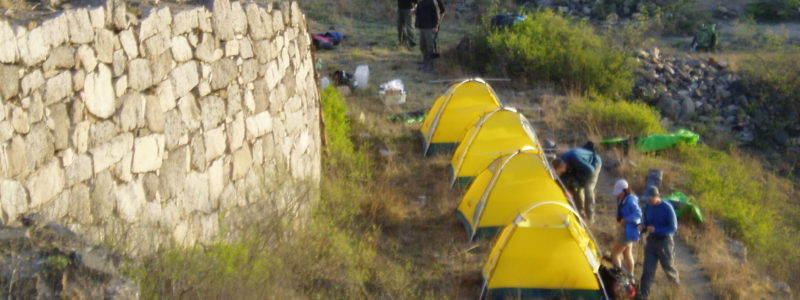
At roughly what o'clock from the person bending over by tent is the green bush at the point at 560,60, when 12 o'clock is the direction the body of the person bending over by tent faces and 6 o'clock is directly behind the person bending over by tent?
The green bush is roughly at 3 o'clock from the person bending over by tent.

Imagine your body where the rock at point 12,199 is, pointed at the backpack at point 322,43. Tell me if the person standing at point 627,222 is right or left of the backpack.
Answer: right

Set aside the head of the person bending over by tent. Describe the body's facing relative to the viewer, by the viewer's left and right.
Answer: facing to the left of the viewer

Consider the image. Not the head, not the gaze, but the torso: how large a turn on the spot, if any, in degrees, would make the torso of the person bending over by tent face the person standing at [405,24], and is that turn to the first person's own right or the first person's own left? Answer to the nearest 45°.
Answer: approximately 45° to the first person's own right

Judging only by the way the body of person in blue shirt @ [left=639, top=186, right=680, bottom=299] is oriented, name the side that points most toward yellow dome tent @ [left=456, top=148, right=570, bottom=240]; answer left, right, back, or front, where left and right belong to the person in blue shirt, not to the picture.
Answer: right

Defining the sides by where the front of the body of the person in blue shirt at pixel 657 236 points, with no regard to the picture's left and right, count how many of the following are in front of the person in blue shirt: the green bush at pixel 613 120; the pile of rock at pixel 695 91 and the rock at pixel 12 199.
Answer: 1

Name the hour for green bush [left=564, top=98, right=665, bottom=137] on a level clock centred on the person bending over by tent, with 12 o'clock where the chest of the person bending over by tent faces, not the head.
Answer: The green bush is roughly at 3 o'clock from the person bending over by tent.

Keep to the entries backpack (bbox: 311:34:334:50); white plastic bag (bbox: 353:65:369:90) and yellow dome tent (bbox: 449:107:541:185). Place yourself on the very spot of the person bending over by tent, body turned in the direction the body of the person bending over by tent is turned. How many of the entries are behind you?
0

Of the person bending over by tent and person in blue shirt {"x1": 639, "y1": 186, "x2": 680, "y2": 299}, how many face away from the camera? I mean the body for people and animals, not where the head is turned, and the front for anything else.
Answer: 0

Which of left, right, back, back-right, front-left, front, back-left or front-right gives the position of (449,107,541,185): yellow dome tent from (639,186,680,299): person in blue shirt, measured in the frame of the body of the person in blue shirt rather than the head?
right

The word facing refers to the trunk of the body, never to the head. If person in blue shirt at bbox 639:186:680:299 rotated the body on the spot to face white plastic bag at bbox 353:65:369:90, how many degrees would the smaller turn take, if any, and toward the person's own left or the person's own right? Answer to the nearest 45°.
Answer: approximately 90° to the person's own right

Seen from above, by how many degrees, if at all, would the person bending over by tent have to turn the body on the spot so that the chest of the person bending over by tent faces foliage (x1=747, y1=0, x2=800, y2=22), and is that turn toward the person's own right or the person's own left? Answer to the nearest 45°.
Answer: approximately 90° to the person's own right
